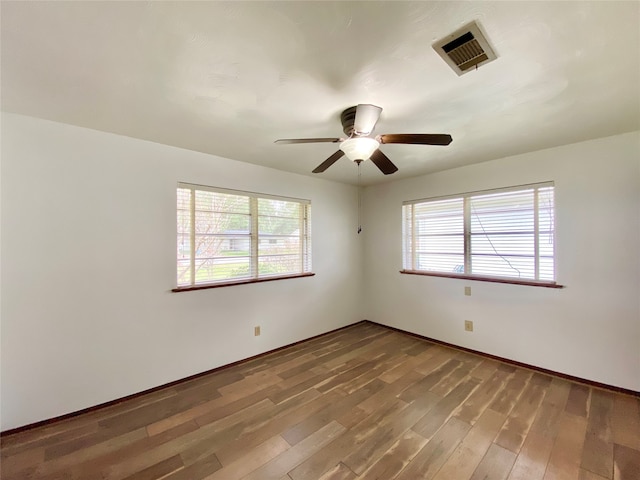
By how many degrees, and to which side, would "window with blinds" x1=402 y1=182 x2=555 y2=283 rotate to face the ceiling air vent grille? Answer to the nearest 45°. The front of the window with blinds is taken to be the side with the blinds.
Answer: approximately 45° to its left

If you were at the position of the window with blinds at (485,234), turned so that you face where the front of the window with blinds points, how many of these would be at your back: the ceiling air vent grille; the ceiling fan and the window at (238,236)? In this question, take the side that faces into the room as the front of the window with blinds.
0

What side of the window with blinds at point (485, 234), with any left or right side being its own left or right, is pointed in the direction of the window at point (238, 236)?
front

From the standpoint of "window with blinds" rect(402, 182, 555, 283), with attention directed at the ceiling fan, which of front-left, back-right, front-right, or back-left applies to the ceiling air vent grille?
front-left

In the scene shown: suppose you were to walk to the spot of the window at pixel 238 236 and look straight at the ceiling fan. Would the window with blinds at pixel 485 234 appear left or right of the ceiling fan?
left

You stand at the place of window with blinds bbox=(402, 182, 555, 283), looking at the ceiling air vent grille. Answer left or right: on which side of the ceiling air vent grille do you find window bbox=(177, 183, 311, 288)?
right

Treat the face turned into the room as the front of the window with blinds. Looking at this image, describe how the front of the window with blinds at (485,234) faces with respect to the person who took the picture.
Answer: facing the viewer and to the left of the viewer

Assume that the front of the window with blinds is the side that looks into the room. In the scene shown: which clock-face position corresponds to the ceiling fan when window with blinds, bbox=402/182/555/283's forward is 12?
The ceiling fan is roughly at 11 o'clock from the window with blinds.

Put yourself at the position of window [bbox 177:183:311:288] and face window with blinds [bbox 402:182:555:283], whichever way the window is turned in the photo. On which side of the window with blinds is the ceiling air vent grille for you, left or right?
right
